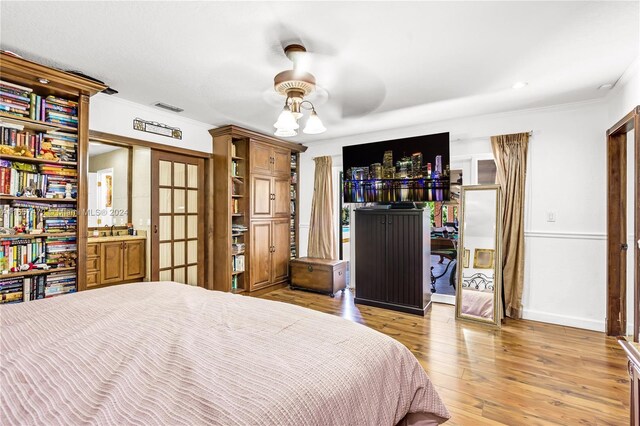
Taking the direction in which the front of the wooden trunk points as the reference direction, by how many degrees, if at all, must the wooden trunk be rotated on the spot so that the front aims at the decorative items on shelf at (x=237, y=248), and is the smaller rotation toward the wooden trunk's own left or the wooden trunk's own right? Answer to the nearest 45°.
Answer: approximately 45° to the wooden trunk's own right

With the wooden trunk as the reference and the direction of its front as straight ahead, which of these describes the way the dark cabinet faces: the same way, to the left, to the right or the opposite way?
the same way

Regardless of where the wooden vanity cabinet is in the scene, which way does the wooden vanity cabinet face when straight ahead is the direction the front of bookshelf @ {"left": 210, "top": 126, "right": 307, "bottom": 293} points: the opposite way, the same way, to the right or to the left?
the same way

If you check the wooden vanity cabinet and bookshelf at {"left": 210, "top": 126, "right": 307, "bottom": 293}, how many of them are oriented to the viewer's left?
0

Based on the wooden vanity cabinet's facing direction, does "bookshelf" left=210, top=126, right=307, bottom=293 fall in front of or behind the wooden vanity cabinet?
in front

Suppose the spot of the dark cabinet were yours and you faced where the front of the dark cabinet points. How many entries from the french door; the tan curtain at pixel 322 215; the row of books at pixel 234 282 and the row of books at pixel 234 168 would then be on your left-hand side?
0

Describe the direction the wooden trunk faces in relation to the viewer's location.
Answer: facing the viewer and to the left of the viewer

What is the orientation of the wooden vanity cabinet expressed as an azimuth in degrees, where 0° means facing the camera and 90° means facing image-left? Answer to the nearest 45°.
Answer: approximately 315°

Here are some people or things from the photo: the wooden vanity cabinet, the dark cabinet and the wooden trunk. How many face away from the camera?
0

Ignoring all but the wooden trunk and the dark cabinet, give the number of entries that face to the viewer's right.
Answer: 0

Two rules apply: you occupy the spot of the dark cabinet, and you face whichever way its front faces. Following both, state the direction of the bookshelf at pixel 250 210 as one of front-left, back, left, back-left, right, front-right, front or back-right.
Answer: front-right

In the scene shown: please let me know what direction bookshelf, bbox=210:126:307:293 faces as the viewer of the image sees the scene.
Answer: facing the viewer and to the right of the viewer

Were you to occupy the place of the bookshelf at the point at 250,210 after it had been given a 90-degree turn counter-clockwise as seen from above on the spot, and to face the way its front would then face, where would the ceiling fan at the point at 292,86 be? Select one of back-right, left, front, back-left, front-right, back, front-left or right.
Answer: back-right
